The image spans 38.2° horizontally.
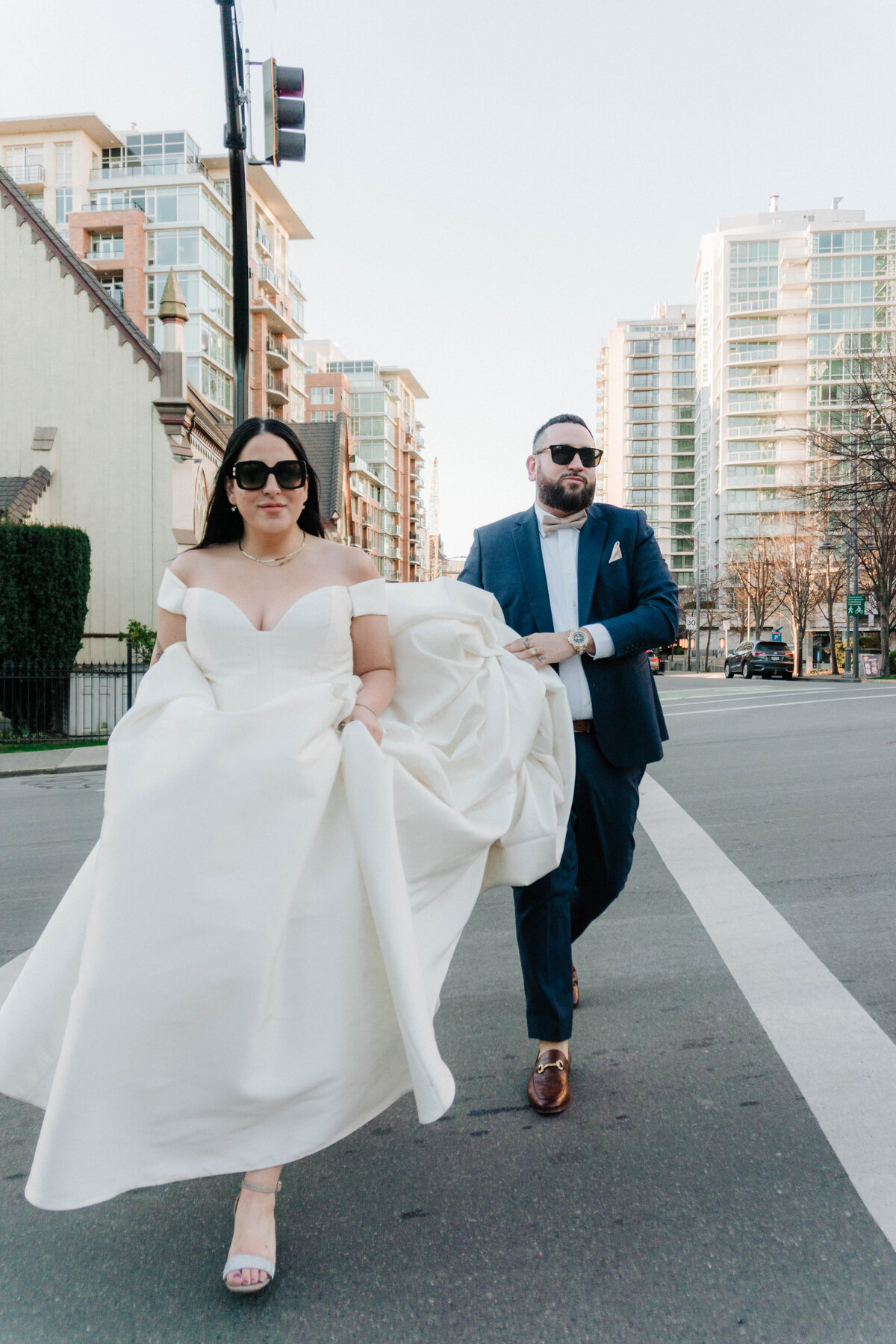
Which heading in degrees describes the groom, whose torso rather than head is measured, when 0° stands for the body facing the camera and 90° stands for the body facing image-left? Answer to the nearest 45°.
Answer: approximately 0°

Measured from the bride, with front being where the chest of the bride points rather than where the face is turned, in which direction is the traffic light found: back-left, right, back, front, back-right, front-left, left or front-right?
back

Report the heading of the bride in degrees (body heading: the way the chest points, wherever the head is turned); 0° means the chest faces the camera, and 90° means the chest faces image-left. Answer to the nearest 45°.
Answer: approximately 0°

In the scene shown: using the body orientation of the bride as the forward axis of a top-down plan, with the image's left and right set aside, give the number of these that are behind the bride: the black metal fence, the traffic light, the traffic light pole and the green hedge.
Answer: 4

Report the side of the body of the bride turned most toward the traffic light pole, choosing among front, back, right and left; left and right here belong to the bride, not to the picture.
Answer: back

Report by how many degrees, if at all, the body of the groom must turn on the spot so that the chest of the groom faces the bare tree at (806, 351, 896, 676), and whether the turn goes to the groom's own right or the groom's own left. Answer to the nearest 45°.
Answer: approximately 180°

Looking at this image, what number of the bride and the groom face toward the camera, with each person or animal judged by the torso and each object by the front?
2
